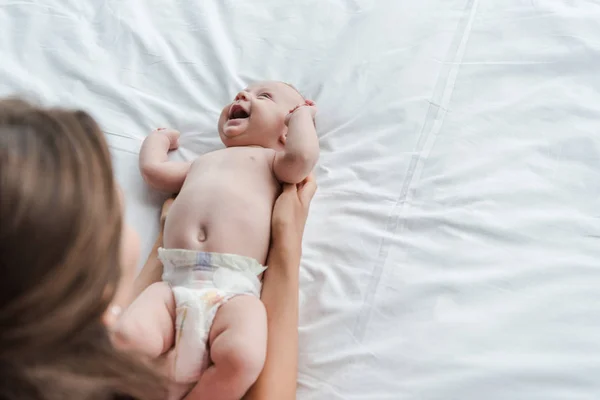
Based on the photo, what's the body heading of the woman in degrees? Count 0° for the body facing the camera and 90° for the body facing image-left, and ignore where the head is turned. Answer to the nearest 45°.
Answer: approximately 225°

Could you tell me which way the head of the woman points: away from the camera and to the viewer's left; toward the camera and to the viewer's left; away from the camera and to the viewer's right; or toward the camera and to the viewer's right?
away from the camera and to the viewer's right
